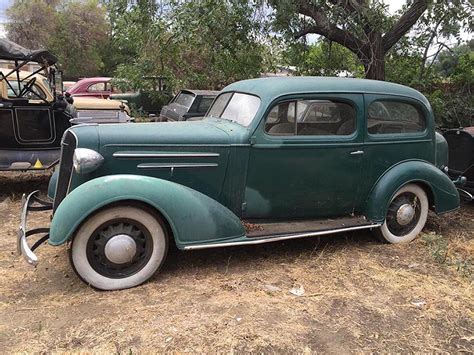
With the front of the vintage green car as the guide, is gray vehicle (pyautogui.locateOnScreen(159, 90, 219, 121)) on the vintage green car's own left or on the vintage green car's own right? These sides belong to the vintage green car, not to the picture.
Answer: on the vintage green car's own right

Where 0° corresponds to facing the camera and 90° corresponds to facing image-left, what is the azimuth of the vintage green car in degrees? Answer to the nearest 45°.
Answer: approximately 45°

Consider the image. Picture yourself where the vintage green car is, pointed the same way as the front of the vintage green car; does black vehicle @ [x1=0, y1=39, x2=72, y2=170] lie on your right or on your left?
on your right

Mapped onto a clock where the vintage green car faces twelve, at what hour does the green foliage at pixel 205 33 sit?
The green foliage is roughly at 4 o'clock from the vintage green car.

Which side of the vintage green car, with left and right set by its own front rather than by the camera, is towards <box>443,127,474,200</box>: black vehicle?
back

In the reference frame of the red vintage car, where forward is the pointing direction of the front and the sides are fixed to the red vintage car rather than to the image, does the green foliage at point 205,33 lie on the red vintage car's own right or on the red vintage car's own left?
on the red vintage car's own right
